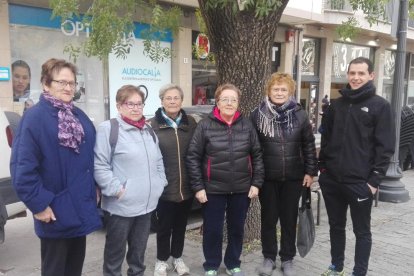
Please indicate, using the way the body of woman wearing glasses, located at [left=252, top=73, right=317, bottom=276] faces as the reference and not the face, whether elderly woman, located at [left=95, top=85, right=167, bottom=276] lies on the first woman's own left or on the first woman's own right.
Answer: on the first woman's own right

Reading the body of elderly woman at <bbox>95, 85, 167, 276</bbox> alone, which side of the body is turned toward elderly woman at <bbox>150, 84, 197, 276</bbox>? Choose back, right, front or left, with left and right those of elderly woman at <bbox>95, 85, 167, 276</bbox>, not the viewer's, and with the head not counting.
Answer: left

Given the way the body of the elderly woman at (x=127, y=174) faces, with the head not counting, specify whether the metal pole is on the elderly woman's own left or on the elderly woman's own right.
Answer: on the elderly woman's own left

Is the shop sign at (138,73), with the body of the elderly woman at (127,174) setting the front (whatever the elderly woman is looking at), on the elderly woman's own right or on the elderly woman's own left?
on the elderly woman's own left
